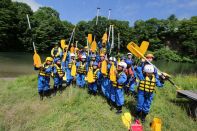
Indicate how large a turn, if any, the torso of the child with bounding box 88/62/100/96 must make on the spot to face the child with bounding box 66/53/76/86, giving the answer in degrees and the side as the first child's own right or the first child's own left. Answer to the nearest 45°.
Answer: approximately 90° to the first child's own right

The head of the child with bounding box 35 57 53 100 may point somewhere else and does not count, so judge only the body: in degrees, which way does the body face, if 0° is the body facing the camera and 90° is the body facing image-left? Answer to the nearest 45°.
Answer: approximately 45°

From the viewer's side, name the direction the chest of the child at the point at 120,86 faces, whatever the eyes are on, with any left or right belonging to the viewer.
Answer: facing the viewer and to the left of the viewer

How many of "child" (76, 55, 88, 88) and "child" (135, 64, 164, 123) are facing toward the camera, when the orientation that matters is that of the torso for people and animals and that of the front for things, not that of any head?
2

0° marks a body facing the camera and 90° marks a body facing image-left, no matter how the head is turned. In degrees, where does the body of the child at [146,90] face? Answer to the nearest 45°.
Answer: approximately 0°

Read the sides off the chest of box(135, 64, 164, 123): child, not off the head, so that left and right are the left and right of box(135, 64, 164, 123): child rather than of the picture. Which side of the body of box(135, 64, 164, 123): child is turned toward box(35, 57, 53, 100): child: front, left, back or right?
right

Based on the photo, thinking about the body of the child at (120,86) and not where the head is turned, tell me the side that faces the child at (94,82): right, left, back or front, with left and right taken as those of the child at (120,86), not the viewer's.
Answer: right

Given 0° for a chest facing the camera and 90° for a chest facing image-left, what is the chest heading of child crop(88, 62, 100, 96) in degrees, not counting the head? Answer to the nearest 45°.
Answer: approximately 45°

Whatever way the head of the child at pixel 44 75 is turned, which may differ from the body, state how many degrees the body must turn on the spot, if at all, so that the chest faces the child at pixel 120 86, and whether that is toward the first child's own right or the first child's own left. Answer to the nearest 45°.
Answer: approximately 90° to the first child's own left
